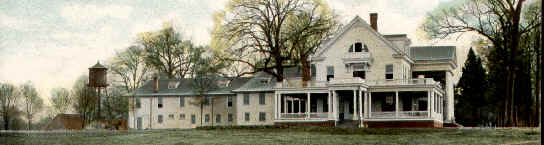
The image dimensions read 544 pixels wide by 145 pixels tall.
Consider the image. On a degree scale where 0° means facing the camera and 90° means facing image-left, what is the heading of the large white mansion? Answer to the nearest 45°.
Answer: approximately 0°

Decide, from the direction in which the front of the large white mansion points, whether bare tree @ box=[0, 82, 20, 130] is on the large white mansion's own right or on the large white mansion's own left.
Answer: on the large white mansion's own right

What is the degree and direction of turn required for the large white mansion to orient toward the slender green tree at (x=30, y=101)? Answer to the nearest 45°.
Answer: approximately 90° to its right

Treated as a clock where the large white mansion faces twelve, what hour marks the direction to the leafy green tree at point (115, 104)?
The leafy green tree is roughly at 4 o'clock from the large white mansion.

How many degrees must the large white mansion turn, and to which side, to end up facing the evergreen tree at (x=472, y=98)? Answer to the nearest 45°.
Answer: approximately 135° to its left

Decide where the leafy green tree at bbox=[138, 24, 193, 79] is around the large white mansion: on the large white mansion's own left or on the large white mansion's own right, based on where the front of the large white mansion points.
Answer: on the large white mansion's own right

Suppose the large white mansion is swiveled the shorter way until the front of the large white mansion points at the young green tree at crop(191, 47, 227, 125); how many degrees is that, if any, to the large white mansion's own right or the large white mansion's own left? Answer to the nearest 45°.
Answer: approximately 90° to the large white mansion's own right
